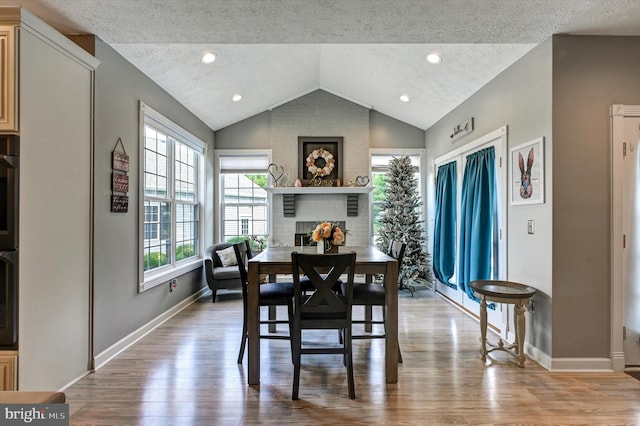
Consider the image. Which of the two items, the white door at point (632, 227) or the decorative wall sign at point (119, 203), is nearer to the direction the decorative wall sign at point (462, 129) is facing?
the decorative wall sign

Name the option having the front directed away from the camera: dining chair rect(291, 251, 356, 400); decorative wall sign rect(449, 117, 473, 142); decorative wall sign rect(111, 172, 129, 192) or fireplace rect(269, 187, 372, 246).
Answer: the dining chair

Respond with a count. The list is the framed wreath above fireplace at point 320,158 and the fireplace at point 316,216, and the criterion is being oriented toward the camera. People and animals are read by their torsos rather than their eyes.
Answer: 2

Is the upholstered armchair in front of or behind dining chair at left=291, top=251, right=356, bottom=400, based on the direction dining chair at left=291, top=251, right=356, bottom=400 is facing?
in front

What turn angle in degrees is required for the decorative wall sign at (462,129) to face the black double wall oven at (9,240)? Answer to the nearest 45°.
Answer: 0° — it already faces it

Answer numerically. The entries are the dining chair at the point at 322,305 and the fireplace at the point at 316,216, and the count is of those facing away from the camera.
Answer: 1

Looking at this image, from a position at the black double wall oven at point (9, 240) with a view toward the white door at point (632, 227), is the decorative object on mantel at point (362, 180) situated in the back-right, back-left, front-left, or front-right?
front-left

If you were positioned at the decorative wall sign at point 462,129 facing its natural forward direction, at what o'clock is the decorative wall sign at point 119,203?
the decorative wall sign at point 119,203 is roughly at 12 o'clock from the decorative wall sign at point 462,129.

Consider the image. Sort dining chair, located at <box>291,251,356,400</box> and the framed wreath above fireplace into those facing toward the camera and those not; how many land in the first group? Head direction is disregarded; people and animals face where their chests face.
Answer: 1

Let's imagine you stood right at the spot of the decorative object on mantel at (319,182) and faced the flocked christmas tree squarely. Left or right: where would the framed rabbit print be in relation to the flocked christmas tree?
right

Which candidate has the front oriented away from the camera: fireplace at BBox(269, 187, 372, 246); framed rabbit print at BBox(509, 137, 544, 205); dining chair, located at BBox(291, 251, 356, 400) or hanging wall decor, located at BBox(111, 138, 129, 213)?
the dining chair

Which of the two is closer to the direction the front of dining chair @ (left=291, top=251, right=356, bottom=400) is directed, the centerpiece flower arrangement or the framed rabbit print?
the centerpiece flower arrangement

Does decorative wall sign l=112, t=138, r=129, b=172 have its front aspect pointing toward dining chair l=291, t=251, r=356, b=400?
yes

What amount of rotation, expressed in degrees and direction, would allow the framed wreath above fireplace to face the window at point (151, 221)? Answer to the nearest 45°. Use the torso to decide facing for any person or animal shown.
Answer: approximately 45° to its right

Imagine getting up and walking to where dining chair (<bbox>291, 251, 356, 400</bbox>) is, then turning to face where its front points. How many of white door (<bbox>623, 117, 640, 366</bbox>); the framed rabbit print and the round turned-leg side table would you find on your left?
0

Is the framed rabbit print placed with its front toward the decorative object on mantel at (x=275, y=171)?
no

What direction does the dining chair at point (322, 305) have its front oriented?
away from the camera

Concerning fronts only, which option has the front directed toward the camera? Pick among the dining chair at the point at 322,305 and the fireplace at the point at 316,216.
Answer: the fireplace

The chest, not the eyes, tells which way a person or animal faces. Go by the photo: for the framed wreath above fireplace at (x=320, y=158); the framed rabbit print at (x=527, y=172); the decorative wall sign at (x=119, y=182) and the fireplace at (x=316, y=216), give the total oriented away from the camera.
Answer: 0
